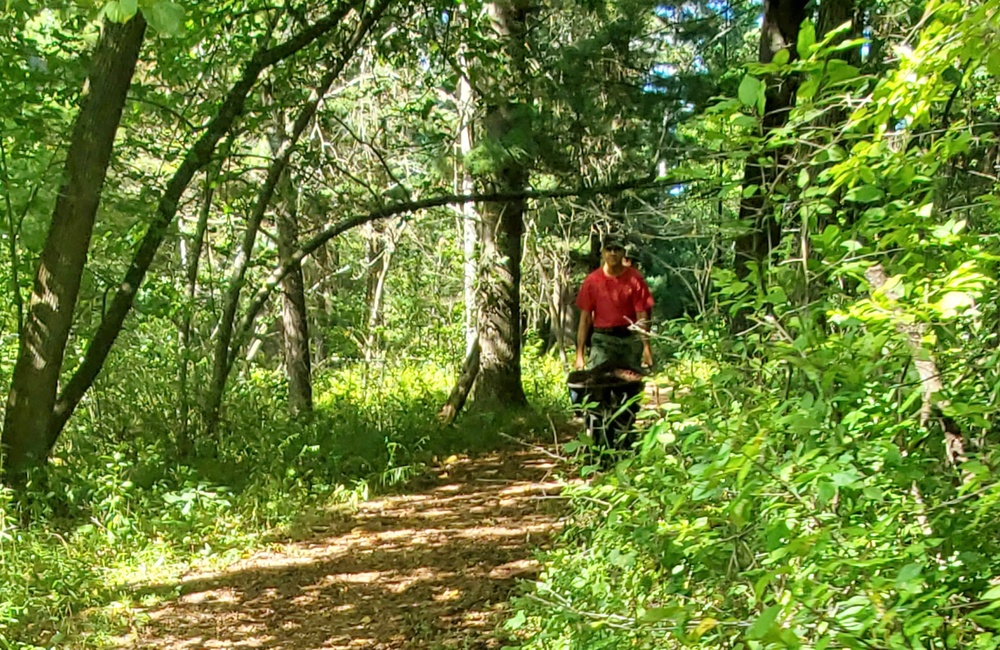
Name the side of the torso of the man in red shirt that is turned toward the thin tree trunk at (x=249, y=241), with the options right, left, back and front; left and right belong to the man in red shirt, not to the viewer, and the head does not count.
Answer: right

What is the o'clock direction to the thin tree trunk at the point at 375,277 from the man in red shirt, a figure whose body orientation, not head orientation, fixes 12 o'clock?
The thin tree trunk is roughly at 5 o'clock from the man in red shirt.

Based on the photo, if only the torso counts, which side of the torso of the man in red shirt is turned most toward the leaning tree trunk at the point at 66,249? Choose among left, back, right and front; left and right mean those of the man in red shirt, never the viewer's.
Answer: right

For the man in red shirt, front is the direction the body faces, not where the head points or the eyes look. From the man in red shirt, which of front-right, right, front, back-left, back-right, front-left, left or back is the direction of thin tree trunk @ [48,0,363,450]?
right

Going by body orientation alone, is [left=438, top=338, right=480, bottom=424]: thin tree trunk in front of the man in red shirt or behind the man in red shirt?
behind

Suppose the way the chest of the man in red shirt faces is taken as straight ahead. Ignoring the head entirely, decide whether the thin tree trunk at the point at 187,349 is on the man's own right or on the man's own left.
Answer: on the man's own right

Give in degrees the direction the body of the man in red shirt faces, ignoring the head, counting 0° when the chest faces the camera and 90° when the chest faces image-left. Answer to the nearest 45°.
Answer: approximately 0°

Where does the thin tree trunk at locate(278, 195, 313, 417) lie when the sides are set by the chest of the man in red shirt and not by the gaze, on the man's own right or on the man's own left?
on the man's own right
